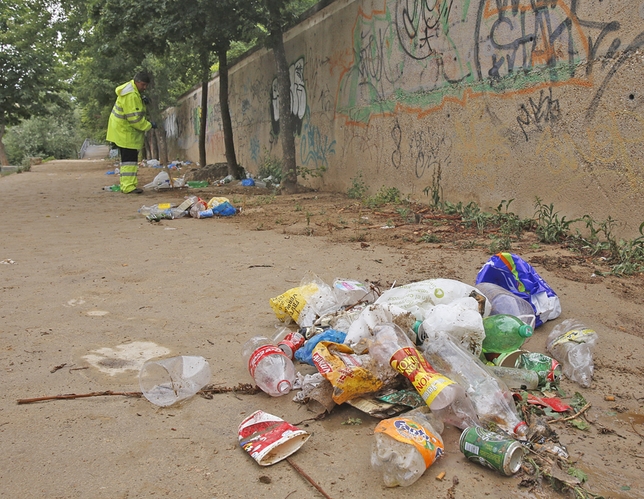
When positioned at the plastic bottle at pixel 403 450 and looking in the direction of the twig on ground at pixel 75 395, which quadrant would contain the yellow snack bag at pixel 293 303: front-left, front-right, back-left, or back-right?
front-right

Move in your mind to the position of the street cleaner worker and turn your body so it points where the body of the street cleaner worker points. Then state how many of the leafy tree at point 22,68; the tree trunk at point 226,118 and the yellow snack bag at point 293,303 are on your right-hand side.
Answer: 1

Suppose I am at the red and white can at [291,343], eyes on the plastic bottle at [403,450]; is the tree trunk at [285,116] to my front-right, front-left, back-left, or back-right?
back-left

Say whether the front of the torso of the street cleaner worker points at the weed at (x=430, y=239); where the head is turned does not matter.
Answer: no

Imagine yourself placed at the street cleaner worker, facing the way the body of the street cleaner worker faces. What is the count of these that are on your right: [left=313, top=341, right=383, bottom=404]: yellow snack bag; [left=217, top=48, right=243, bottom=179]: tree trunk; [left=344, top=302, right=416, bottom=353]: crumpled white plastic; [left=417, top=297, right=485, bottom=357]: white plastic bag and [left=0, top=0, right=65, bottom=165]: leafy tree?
3

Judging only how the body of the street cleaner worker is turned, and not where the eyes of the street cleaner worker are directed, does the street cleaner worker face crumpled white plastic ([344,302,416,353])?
no

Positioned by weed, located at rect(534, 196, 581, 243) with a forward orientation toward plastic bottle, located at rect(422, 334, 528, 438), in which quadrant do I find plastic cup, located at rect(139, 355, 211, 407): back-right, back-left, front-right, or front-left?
front-right

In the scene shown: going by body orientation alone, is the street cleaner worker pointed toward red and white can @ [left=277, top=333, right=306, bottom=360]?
no

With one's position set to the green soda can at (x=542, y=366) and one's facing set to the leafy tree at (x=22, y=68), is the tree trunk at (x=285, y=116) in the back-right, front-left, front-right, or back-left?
front-right

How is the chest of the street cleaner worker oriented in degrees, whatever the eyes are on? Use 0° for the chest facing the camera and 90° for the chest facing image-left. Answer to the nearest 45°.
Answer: approximately 270°

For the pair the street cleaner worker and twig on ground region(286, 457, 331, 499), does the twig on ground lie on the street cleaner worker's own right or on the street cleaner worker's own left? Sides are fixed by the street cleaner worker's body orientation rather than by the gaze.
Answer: on the street cleaner worker's own right

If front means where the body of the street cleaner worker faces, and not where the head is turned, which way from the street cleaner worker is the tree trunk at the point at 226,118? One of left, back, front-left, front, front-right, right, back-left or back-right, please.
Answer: front-left

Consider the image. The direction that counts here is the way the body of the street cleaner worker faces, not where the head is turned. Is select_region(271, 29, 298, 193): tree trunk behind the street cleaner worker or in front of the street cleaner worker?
in front

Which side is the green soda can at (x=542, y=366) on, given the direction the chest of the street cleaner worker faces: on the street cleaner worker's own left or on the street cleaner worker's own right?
on the street cleaner worker's own right

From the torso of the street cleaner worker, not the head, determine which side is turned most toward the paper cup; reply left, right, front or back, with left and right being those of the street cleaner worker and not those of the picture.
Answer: right
